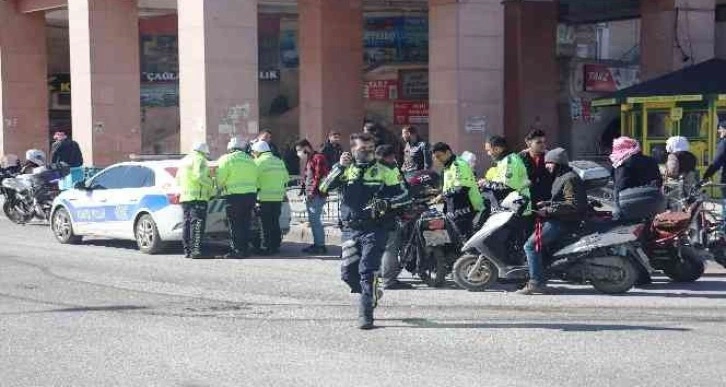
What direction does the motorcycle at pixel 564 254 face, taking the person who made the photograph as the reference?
facing to the left of the viewer

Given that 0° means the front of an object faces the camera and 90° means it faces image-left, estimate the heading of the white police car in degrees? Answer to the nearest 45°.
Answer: approximately 135°

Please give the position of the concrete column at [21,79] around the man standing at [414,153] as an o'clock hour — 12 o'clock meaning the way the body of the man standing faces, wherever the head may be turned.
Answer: The concrete column is roughly at 3 o'clock from the man standing.

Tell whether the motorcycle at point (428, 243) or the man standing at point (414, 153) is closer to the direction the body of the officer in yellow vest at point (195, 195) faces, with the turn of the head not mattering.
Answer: the man standing

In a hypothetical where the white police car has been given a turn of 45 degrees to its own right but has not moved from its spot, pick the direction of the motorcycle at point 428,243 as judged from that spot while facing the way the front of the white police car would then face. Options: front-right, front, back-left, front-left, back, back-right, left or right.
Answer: back-right

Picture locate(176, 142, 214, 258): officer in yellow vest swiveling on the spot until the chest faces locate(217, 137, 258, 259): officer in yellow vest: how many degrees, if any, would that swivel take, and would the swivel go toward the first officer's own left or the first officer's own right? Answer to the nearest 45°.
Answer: approximately 45° to the first officer's own right

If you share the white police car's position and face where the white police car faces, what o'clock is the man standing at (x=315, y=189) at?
The man standing is roughly at 5 o'clock from the white police car.
